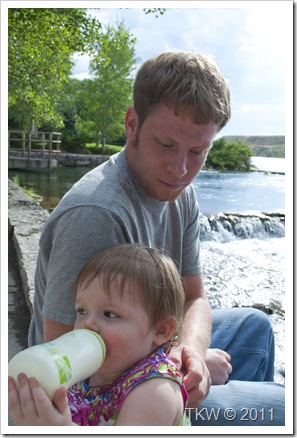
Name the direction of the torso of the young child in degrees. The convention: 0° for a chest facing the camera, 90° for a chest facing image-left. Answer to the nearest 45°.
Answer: approximately 45°

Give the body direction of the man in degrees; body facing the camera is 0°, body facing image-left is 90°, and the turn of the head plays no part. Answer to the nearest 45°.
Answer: approximately 315°

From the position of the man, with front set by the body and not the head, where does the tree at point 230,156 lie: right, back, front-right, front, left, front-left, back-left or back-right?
back-left

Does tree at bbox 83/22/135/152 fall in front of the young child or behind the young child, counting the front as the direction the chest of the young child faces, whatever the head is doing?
behind

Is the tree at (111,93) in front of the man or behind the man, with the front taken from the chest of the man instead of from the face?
behind

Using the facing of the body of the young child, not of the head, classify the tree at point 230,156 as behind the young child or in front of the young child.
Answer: behind
